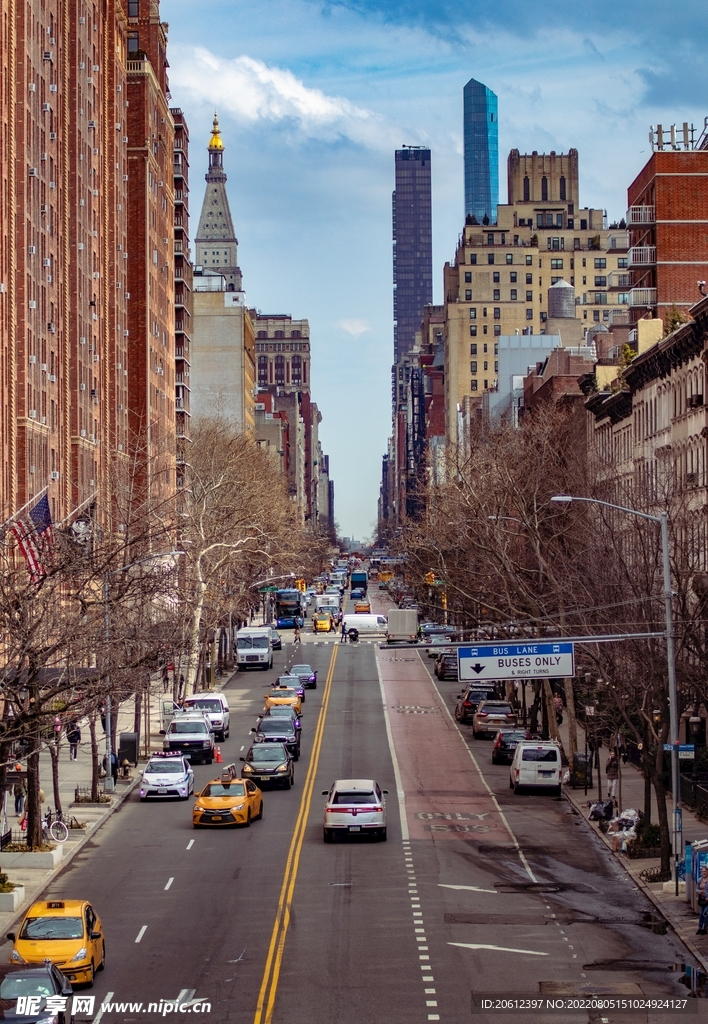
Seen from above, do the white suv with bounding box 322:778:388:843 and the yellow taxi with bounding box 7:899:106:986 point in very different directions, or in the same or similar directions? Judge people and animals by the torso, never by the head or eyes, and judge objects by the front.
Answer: very different directions

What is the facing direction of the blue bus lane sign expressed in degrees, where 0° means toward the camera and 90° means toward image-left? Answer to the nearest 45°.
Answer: approximately 0°

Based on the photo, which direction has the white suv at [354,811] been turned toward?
away from the camera

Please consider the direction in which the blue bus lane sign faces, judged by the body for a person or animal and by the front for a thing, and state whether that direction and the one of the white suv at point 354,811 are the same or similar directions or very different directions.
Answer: very different directions

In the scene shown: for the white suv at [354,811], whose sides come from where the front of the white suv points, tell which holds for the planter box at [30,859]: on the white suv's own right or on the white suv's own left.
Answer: on the white suv's own left

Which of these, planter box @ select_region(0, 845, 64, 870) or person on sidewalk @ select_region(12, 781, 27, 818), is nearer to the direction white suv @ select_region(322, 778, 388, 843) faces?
the person on sidewalk

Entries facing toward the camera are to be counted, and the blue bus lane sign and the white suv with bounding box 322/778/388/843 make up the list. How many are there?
1

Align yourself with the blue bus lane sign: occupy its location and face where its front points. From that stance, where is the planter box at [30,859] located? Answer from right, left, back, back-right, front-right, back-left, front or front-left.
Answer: right

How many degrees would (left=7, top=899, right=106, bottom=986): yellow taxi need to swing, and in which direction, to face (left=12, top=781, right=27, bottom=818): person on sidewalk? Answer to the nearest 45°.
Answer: approximately 180°
